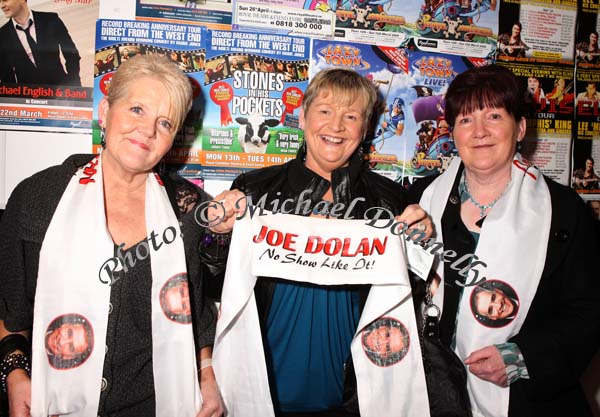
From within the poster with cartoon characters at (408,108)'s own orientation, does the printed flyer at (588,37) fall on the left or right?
on its left

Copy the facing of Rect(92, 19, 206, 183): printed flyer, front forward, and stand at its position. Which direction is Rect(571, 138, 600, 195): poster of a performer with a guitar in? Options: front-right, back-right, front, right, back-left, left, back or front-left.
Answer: left

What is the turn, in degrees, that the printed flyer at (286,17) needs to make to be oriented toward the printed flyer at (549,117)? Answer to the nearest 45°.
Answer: approximately 90° to its left
